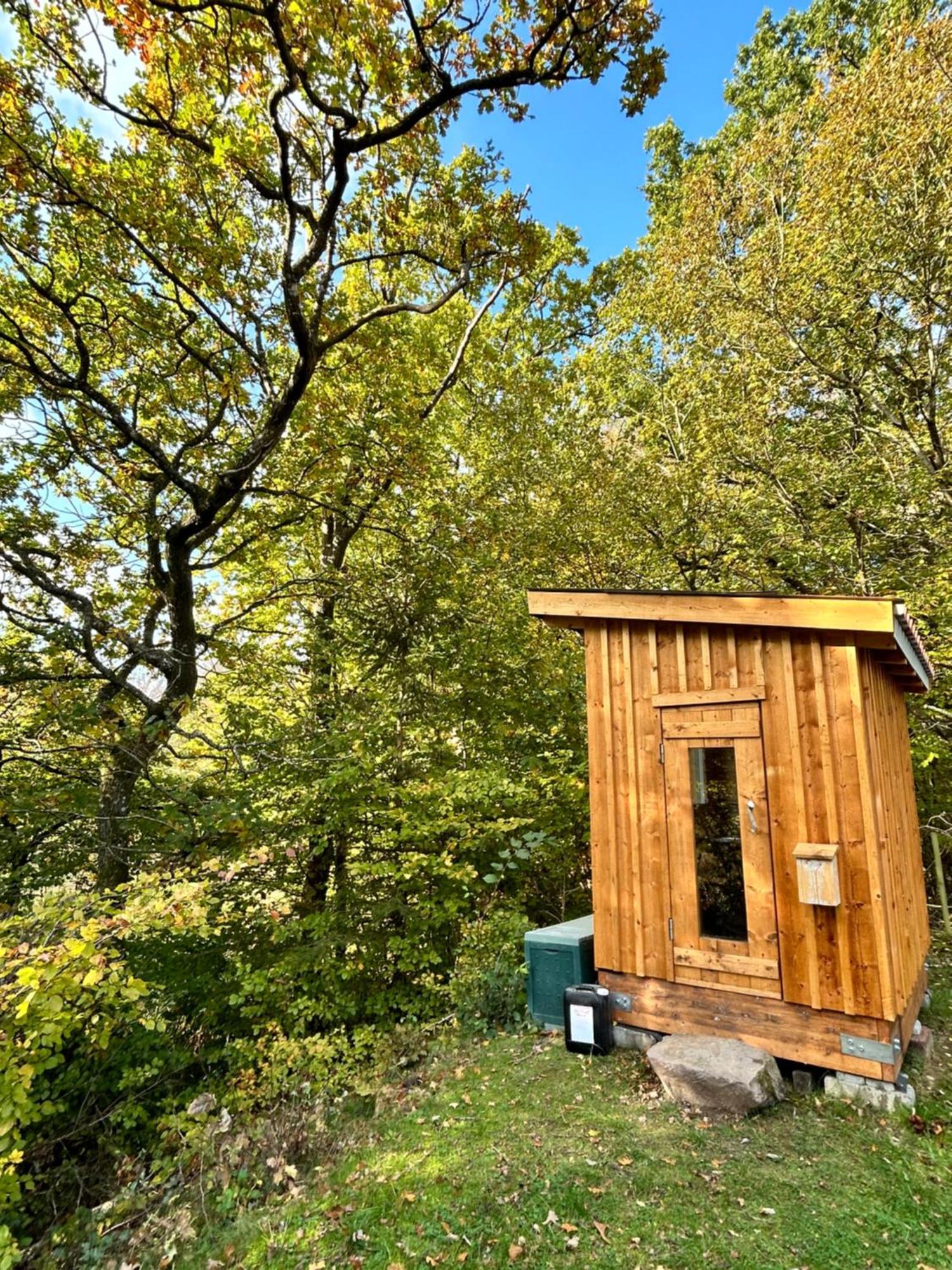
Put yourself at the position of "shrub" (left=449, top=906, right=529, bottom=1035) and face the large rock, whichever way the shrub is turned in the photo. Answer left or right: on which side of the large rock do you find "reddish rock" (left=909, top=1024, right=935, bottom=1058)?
left

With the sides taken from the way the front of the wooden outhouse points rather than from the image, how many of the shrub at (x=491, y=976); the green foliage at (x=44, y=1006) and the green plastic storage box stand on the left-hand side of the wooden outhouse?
0

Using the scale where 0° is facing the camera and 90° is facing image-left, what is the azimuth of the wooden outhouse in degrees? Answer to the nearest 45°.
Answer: approximately 0°

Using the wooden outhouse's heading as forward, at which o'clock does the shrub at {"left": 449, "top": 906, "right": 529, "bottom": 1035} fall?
The shrub is roughly at 4 o'clock from the wooden outhouse.
